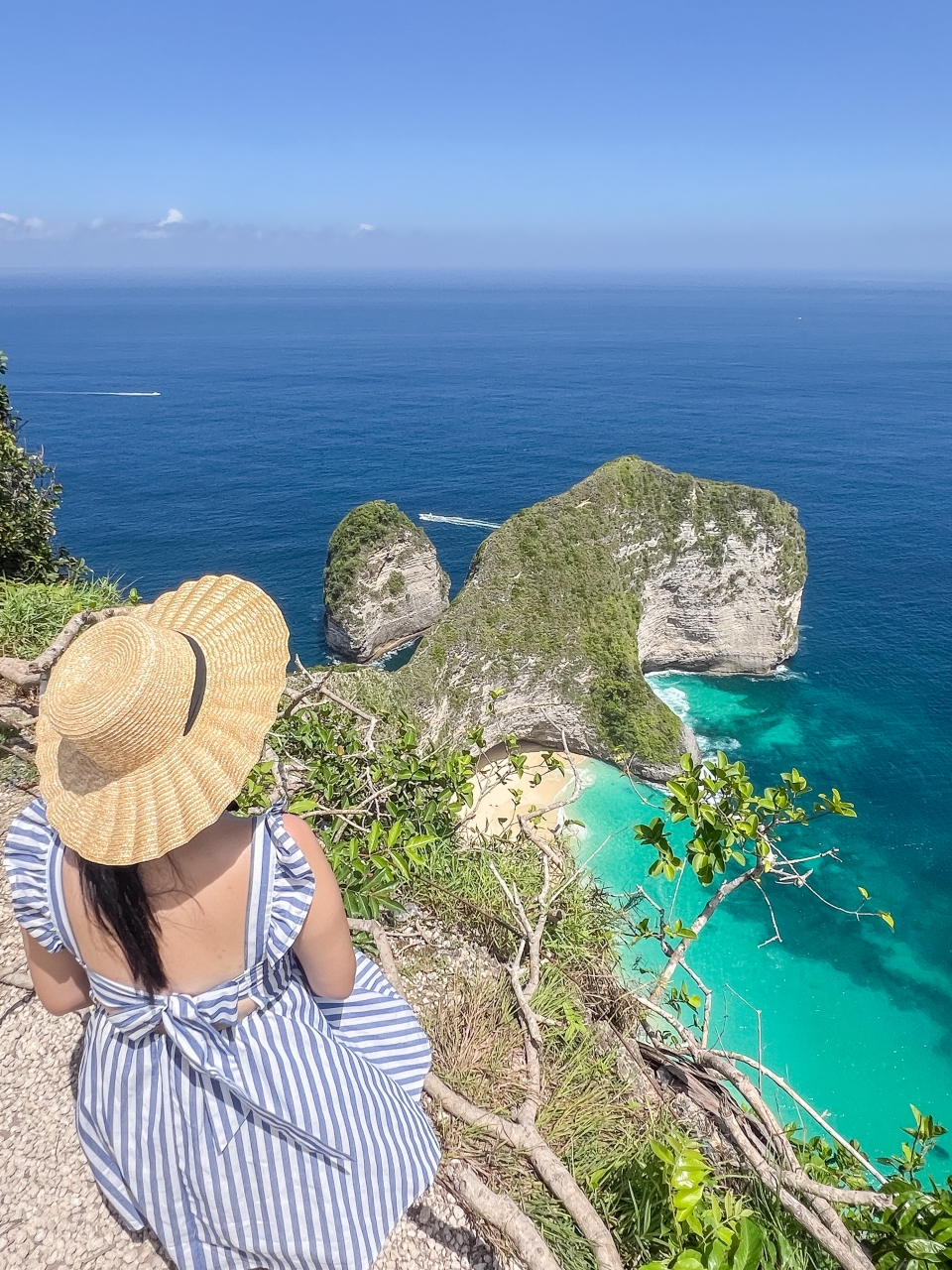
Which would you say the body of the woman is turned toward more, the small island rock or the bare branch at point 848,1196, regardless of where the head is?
the small island rock

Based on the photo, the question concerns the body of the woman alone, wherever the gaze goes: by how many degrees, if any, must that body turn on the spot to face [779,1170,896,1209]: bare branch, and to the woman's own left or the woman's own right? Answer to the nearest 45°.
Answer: approximately 90° to the woman's own right

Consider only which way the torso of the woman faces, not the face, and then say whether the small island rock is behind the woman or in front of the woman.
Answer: in front

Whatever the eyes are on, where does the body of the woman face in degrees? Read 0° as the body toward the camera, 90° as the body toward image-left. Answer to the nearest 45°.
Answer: approximately 180°

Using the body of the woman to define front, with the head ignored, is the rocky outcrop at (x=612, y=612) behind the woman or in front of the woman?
in front
